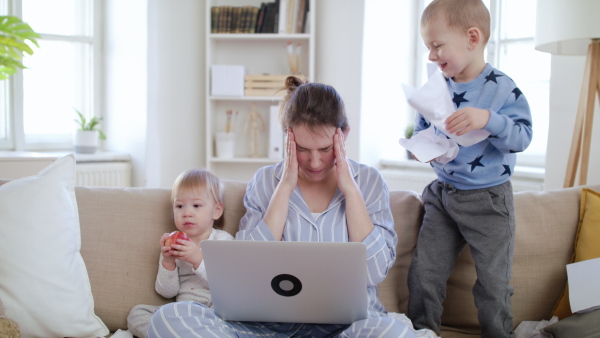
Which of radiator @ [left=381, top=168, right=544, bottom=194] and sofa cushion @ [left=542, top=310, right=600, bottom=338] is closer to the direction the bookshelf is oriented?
the sofa cushion

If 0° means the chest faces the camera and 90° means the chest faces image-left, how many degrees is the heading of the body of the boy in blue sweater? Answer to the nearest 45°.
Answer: approximately 45°

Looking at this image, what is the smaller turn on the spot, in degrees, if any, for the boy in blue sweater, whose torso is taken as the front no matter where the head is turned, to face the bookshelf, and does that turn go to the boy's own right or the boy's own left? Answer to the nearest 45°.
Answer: approximately 90° to the boy's own right

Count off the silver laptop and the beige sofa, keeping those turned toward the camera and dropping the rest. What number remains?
1

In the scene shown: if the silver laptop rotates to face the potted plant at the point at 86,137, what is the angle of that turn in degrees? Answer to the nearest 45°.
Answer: approximately 45° to its left

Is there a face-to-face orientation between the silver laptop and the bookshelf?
yes

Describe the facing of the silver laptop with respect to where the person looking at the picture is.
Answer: facing away from the viewer

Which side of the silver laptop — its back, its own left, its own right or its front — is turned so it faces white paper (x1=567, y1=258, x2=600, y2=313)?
right

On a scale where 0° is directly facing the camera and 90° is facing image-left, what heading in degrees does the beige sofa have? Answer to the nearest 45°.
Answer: approximately 0°
